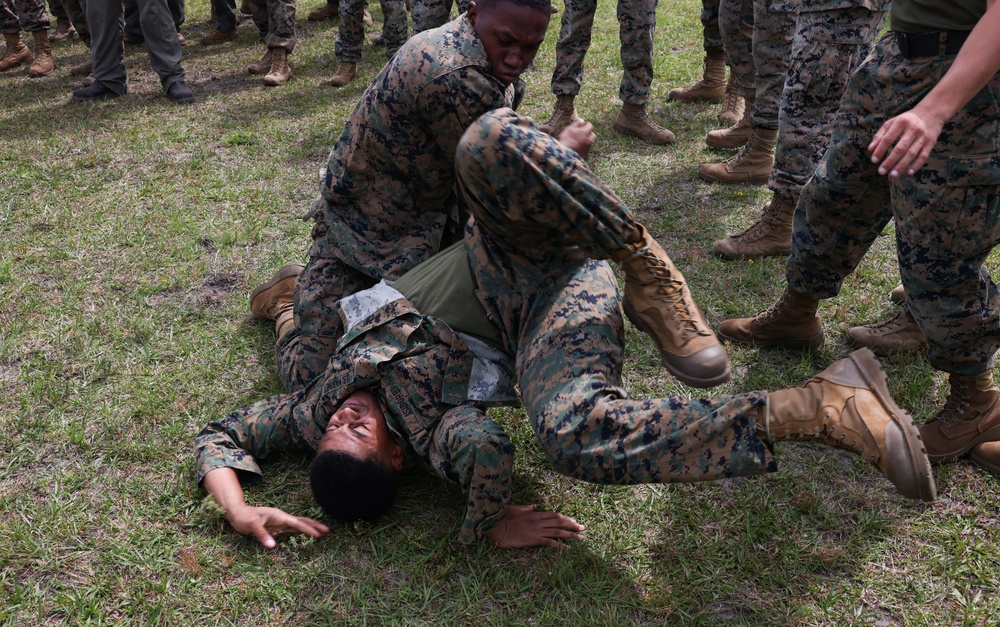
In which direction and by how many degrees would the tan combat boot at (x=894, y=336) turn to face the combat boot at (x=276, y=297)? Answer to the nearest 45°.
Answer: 0° — it already faces it

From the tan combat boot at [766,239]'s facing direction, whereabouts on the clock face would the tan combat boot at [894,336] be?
the tan combat boot at [894,336] is roughly at 8 o'clock from the tan combat boot at [766,239].

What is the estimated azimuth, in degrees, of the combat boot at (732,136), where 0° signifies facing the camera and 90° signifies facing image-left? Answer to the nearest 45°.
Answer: approximately 90°

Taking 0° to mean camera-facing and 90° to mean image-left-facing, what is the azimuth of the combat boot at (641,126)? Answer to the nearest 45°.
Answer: approximately 315°

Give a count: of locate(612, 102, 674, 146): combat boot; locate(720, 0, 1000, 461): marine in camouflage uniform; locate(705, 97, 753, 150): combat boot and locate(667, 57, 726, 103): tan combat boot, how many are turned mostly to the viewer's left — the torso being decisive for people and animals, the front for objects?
3

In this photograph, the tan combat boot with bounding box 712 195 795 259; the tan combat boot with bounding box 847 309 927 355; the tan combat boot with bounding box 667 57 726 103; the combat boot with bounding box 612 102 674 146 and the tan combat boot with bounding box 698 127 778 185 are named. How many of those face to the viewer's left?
4

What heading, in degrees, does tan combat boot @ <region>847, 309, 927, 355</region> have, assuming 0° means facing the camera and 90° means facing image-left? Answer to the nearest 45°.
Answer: approximately 90°

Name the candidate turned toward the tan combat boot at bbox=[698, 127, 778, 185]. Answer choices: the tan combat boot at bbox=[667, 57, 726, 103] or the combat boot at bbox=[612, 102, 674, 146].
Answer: the combat boot

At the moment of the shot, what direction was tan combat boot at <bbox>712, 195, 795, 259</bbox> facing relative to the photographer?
facing to the left of the viewer

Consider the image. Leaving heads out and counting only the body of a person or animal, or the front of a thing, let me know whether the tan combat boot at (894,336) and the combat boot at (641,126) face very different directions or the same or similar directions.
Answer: very different directions

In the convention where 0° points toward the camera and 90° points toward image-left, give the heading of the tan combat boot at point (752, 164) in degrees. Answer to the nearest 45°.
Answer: approximately 90°
